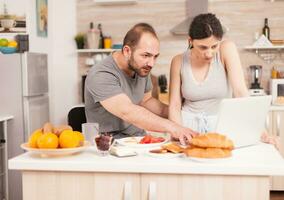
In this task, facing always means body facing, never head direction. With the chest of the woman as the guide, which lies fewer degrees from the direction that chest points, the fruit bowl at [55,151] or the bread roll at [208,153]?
the bread roll

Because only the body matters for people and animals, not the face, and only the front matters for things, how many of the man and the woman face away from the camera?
0

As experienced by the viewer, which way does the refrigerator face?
facing the viewer and to the right of the viewer

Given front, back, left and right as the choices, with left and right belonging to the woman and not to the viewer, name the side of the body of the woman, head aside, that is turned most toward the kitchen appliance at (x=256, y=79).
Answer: back

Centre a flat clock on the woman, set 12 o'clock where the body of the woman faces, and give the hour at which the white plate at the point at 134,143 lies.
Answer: The white plate is roughly at 1 o'clock from the woman.

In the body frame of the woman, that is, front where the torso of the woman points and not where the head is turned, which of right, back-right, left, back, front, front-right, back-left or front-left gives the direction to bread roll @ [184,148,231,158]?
front

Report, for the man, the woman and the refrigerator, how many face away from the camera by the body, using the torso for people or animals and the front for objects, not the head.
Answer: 0

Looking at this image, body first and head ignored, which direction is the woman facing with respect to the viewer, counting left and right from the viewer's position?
facing the viewer

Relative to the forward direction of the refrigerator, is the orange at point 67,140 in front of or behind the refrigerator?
in front

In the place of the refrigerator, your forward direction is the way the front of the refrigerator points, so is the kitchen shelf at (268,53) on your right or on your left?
on your left
